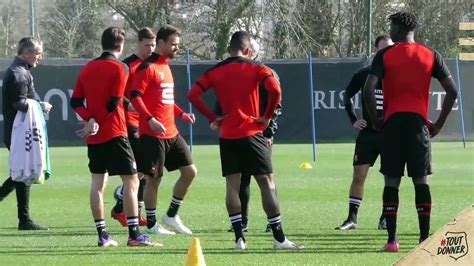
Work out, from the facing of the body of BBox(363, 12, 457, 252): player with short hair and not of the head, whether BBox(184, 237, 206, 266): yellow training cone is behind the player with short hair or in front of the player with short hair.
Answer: behind

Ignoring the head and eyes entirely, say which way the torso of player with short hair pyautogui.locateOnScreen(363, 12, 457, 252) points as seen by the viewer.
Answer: away from the camera

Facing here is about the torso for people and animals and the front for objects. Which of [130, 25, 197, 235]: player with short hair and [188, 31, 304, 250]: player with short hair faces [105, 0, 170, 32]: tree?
[188, 31, 304, 250]: player with short hair

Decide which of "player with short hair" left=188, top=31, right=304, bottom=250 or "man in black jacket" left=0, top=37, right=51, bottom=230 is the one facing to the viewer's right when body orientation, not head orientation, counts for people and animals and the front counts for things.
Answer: the man in black jacket

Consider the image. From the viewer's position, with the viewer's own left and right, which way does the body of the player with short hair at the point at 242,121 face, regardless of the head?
facing away from the viewer

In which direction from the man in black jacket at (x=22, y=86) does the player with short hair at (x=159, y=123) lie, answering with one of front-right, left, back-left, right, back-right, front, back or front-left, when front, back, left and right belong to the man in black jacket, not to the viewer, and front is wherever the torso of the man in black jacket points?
front-right

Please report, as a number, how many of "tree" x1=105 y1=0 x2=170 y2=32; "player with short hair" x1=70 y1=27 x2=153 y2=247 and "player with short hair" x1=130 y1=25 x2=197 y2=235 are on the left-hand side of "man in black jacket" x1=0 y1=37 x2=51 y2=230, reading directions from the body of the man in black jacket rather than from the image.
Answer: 1

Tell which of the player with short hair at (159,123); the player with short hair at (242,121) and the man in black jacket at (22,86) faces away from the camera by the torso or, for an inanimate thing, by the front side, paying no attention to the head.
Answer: the player with short hair at (242,121)

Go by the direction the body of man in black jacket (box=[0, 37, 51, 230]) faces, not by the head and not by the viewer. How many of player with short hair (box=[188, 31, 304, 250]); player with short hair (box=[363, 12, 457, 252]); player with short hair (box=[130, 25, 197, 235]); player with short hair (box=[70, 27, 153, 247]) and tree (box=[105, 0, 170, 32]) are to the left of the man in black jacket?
1

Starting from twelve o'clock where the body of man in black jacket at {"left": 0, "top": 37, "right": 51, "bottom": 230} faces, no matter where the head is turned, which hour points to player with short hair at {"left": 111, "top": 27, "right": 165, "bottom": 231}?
The player with short hair is roughly at 1 o'clock from the man in black jacket.

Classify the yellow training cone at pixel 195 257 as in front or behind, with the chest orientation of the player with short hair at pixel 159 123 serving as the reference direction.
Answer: in front

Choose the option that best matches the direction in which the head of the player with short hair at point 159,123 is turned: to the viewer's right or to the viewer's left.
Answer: to the viewer's right

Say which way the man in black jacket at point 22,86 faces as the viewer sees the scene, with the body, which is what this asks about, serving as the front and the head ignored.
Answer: to the viewer's right

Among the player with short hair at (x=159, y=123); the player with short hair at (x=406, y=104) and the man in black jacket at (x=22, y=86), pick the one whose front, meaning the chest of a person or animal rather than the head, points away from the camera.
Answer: the player with short hair at (x=406, y=104)

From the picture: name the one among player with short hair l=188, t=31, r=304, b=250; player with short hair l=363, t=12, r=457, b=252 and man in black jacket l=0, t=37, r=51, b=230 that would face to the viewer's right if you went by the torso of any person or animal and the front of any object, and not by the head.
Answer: the man in black jacket

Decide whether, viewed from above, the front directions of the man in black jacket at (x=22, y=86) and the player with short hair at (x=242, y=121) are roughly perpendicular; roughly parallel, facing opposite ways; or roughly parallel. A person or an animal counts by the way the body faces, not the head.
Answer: roughly perpendicular

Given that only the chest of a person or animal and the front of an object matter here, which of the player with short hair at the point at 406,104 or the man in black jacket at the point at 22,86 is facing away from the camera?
the player with short hair
